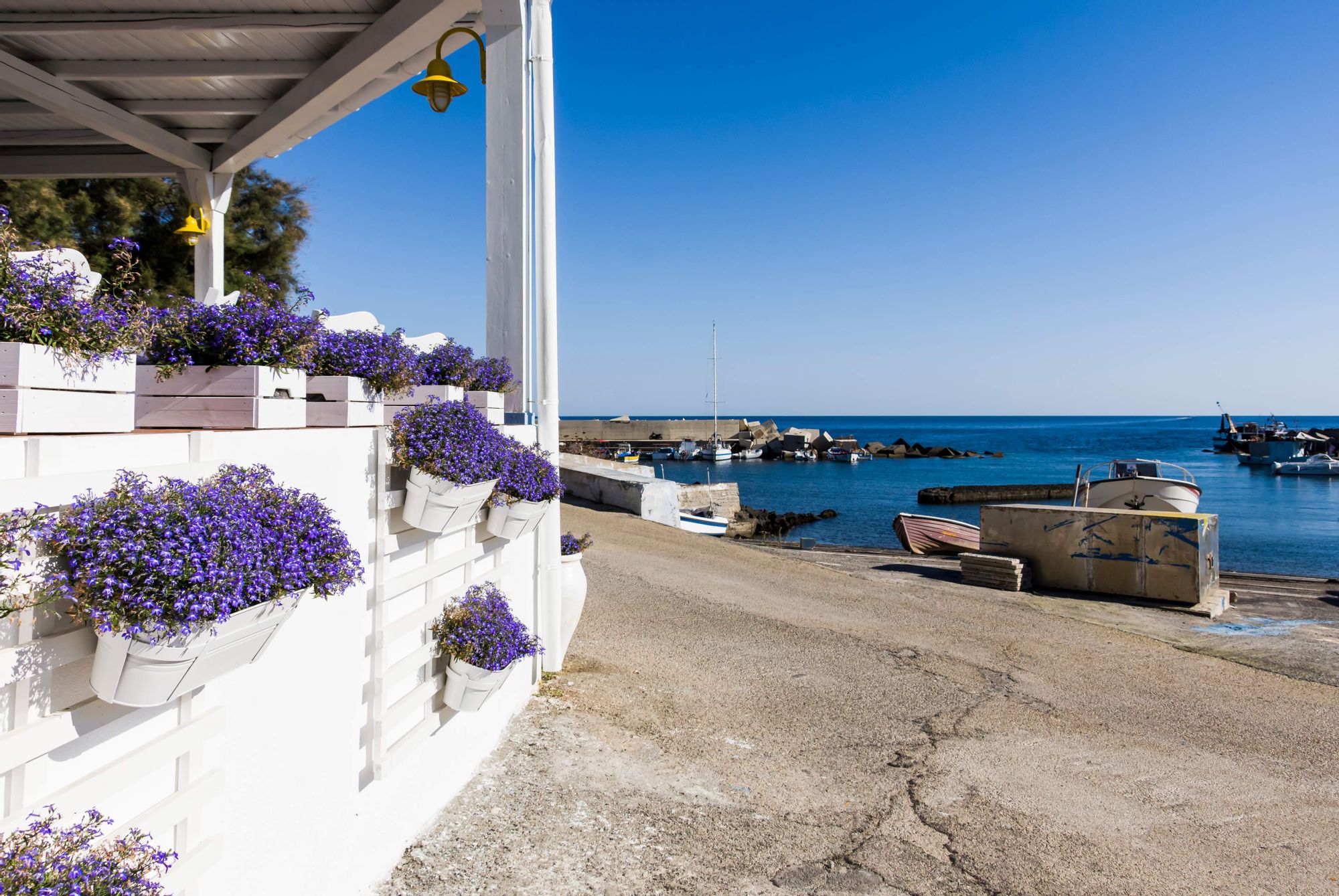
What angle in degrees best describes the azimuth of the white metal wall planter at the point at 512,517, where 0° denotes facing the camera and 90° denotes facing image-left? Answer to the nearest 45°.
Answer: approximately 315°

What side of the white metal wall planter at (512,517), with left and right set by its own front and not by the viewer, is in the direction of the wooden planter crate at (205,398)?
right

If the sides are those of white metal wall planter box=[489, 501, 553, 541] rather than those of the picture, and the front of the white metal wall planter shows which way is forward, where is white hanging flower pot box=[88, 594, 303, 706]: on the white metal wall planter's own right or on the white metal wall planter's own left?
on the white metal wall planter's own right

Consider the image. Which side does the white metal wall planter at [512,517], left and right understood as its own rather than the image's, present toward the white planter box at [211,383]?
right

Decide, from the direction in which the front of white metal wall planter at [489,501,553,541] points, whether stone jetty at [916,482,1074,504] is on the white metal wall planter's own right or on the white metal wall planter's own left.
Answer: on the white metal wall planter's own left
